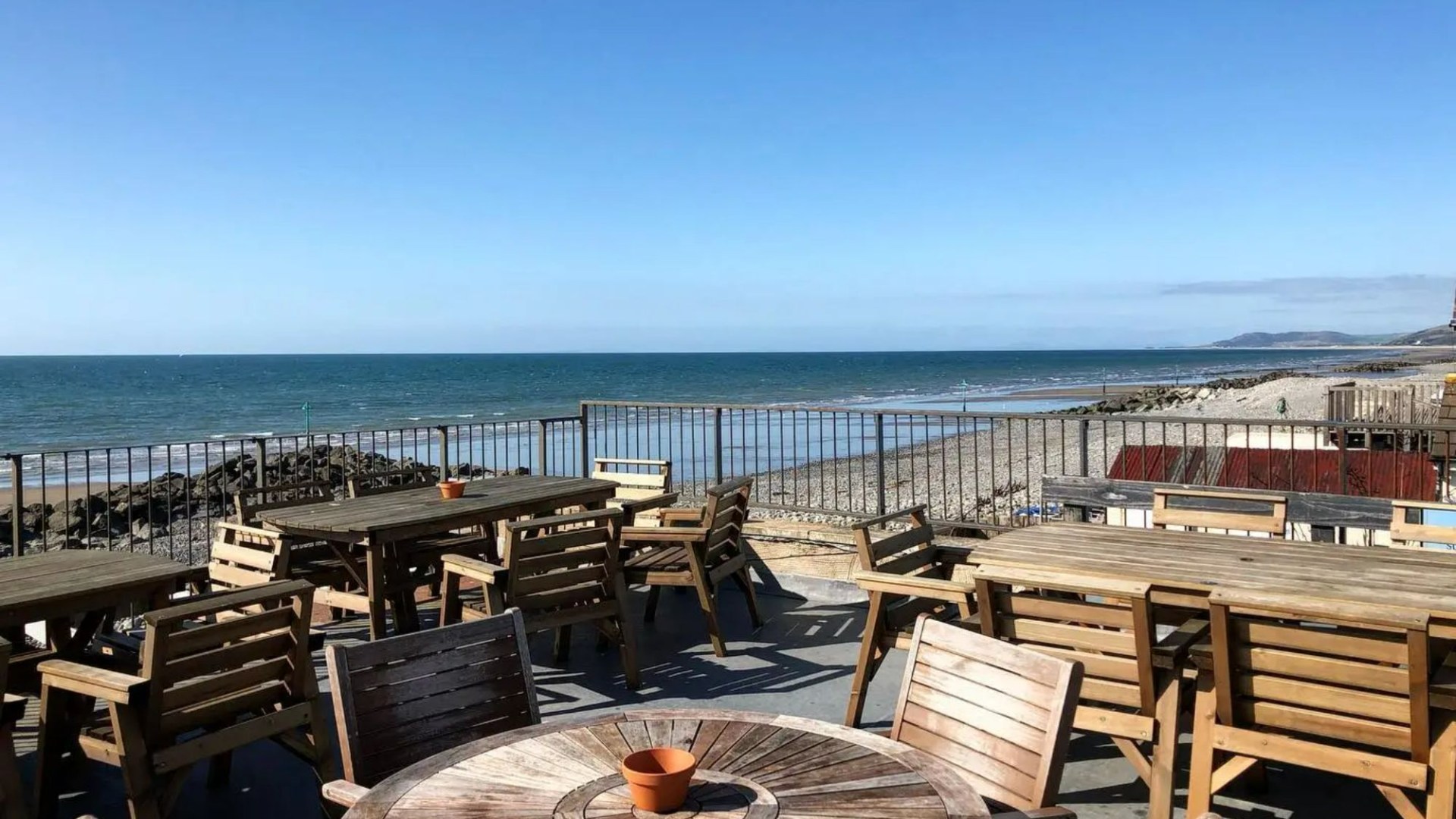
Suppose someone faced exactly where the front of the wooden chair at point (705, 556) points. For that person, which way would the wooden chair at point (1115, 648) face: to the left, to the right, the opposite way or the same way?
to the right

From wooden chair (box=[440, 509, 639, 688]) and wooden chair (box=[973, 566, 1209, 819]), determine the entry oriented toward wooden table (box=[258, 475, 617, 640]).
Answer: wooden chair (box=[440, 509, 639, 688])

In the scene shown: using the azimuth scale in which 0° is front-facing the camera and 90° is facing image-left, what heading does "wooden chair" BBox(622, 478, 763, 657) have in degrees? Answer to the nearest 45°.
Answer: approximately 135°

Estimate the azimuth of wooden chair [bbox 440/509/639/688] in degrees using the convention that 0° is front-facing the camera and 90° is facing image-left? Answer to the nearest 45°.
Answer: approximately 135°

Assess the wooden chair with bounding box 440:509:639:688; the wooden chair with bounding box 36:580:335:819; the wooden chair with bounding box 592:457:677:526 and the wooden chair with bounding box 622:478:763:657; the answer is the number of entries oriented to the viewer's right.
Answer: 0

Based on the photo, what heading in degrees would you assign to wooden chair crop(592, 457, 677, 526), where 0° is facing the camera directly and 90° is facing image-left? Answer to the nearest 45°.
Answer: approximately 45°

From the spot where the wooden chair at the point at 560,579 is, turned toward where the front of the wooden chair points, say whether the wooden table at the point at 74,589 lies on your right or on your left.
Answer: on your left

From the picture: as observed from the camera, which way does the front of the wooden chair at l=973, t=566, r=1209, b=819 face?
facing away from the viewer and to the right of the viewer

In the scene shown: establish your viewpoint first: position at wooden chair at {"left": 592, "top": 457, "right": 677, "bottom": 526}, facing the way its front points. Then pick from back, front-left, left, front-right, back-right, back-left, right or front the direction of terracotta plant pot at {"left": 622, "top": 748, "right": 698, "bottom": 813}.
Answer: front-left

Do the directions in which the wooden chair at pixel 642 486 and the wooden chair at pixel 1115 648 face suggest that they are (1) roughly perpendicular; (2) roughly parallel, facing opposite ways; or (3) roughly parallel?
roughly parallel, facing opposite ways

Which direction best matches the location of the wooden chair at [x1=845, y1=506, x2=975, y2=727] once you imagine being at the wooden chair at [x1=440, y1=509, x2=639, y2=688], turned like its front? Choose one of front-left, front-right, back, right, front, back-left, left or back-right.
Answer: back

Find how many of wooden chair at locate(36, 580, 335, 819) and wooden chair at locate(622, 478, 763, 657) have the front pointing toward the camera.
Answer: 0

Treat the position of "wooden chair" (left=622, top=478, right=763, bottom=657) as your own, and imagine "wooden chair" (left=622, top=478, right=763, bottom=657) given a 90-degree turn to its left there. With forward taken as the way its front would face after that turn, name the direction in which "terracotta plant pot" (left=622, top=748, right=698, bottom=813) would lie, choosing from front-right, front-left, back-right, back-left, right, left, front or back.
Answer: front-left
